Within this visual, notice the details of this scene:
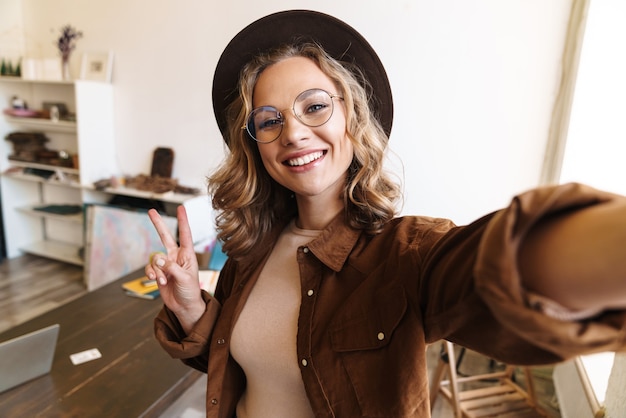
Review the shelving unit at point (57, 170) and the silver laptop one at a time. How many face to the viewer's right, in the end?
0

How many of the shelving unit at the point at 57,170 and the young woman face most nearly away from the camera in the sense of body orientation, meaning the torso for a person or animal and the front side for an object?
0

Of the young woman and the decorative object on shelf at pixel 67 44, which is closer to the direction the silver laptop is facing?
the decorative object on shelf

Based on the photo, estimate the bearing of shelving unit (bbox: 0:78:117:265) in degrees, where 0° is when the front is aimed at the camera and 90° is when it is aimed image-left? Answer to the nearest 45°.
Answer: approximately 45°

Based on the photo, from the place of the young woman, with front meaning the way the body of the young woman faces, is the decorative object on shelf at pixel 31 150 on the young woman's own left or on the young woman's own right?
on the young woman's own right

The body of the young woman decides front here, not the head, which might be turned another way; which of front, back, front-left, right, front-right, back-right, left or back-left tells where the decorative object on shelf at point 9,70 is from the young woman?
right

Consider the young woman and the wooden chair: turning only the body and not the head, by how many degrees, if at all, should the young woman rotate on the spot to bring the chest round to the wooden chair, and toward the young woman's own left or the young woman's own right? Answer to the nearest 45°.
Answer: approximately 180°

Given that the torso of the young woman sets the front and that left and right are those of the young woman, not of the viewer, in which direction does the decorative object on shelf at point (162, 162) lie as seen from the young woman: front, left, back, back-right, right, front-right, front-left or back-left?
right

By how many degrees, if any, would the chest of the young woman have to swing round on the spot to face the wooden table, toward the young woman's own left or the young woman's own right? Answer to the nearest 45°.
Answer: approximately 45° to the young woman's own right

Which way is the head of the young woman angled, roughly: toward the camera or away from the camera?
toward the camera

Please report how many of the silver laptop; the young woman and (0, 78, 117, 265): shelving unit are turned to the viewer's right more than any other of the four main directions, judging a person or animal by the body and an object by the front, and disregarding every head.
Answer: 0

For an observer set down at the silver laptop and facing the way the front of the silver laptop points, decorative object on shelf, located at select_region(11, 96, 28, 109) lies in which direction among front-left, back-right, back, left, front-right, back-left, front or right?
front-right

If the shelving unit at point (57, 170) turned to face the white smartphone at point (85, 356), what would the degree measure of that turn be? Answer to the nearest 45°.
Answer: approximately 45° to its left

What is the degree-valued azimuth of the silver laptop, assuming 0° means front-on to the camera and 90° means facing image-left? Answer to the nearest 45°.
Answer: approximately 135°

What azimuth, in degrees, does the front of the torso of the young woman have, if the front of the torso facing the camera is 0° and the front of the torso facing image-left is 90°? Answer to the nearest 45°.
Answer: approximately 45°

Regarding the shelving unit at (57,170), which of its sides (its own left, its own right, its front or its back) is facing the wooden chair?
left

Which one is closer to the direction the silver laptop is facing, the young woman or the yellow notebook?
the yellow notebook
